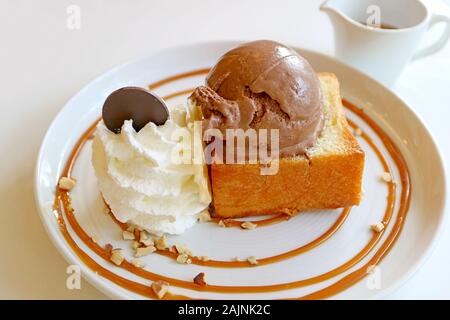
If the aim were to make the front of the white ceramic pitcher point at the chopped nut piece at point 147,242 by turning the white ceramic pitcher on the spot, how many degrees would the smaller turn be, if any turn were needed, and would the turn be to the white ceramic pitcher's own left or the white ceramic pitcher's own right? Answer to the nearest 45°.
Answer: approximately 45° to the white ceramic pitcher's own left

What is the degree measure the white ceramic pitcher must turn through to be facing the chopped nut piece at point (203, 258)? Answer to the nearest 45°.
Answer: approximately 45° to its left

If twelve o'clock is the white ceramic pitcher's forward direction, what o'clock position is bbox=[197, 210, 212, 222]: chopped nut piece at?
The chopped nut piece is roughly at 10 o'clock from the white ceramic pitcher.

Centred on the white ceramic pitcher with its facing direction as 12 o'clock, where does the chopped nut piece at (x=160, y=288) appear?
The chopped nut piece is roughly at 10 o'clock from the white ceramic pitcher.

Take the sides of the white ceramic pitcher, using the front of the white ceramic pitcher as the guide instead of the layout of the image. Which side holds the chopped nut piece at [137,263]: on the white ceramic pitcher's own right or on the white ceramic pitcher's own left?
on the white ceramic pitcher's own left

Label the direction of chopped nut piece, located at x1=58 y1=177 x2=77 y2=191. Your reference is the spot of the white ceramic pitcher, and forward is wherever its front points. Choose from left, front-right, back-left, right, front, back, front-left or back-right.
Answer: front-left

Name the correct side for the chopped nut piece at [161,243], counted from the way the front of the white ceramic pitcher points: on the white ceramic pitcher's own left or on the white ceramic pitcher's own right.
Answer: on the white ceramic pitcher's own left

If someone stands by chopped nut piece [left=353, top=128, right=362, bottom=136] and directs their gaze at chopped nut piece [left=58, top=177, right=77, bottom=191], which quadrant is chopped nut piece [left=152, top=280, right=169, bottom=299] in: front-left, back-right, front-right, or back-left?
front-left

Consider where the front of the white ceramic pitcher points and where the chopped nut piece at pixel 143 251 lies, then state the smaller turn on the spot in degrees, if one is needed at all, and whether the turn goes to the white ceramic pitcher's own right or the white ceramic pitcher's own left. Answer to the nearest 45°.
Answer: approximately 45° to the white ceramic pitcher's own left

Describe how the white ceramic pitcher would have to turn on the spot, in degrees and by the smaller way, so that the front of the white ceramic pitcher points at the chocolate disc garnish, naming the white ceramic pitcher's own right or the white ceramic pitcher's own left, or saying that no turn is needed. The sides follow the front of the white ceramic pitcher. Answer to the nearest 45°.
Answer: approximately 45° to the white ceramic pitcher's own left

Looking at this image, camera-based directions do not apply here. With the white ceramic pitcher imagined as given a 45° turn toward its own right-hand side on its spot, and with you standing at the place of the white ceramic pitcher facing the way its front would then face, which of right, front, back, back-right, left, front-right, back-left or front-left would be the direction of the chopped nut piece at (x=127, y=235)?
left

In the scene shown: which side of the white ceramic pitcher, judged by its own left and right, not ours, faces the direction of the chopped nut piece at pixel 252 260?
left

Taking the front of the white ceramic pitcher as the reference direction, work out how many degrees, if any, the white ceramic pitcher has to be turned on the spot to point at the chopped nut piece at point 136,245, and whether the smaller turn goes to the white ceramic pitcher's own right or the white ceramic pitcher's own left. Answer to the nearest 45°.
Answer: approximately 45° to the white ceramic pitcher's own left

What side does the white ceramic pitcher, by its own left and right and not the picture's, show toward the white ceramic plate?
left

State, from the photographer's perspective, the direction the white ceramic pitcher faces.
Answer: facing to the left of the viewer
